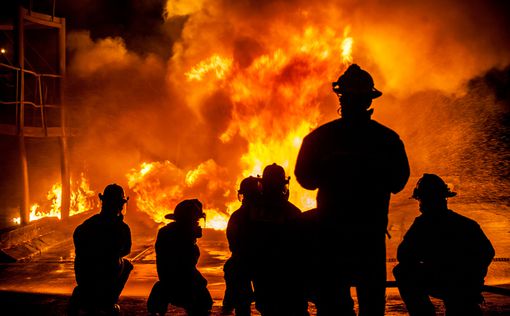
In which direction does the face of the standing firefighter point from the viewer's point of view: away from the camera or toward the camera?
away from the camera

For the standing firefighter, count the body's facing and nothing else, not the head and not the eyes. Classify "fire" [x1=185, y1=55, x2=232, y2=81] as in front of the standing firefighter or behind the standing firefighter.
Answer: in front

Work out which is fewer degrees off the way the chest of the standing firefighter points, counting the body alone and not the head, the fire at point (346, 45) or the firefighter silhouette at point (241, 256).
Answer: the fire

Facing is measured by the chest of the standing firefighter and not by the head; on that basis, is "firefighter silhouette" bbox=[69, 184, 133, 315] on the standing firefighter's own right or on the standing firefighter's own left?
on the standing firefighter's own left

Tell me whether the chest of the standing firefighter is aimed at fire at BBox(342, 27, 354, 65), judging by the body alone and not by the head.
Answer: yes

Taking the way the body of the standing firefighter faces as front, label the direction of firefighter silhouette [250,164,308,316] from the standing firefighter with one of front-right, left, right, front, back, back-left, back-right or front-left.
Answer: front-left

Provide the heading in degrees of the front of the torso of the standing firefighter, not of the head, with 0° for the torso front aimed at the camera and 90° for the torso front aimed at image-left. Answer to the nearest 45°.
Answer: approximately 180°

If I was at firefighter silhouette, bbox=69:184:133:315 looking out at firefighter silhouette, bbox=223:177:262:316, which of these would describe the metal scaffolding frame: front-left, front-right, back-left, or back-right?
back-left
